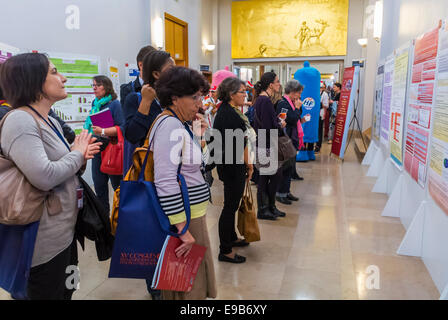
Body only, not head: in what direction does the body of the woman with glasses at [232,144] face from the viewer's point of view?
to the viewer's right

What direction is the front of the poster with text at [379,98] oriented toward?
to the viewer's left

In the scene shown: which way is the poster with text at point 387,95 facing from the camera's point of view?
to the viewer's left

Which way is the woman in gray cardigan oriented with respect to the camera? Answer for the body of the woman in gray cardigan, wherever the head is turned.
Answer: to the viewer's right

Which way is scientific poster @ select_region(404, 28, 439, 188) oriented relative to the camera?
to the viewer's left

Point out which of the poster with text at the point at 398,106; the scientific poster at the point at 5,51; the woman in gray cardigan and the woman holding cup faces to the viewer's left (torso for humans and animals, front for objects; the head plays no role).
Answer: the poster with text

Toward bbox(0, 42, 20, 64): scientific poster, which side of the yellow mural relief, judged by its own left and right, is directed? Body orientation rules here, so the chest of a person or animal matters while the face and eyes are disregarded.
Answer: front

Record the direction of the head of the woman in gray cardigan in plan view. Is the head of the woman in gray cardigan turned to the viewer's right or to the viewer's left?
to the viewer's right

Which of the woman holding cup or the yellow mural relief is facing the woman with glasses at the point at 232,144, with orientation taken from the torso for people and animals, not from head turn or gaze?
the yellow mural relief

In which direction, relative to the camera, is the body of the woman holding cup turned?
to the viewer's right

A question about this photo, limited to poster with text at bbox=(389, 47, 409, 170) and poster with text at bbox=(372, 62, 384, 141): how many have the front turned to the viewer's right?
0

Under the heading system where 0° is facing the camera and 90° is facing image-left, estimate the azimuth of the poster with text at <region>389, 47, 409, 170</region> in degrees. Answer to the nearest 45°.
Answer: approximately 90°

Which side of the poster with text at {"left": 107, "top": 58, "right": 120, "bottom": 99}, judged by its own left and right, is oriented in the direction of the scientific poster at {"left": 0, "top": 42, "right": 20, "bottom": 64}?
right

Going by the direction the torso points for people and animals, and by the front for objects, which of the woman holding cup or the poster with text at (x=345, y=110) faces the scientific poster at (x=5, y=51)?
the poster with text

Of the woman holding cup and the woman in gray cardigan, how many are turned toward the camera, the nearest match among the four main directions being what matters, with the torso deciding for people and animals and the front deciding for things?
0

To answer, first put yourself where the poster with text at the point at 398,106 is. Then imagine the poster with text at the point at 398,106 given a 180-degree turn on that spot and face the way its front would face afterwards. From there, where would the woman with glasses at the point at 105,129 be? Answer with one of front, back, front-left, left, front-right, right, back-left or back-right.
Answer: back-right

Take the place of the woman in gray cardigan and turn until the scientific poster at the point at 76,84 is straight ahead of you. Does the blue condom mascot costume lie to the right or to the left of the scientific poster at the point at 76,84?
right

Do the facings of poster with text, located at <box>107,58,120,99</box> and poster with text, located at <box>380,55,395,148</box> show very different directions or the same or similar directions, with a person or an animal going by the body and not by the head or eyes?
very different directions

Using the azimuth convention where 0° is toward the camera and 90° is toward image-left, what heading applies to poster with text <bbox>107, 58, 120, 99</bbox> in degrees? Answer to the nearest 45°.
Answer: approximately 315°

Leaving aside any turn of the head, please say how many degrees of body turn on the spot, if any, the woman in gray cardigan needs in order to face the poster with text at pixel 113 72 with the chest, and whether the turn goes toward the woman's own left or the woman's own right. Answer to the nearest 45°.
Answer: approximately 90° to the woman's own left
